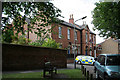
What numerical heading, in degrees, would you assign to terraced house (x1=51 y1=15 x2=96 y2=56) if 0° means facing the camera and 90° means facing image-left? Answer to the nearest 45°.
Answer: approximately 315°

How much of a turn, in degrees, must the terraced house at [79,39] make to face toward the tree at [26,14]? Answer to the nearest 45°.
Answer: approximately 45° to its right
